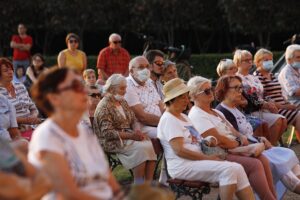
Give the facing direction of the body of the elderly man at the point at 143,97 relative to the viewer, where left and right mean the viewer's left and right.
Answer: facing the viewer and to the right of the viewer

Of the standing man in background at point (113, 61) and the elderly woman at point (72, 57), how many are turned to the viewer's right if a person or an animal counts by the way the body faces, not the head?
0

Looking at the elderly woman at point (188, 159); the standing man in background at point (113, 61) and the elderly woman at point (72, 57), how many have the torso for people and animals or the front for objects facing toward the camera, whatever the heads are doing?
2
